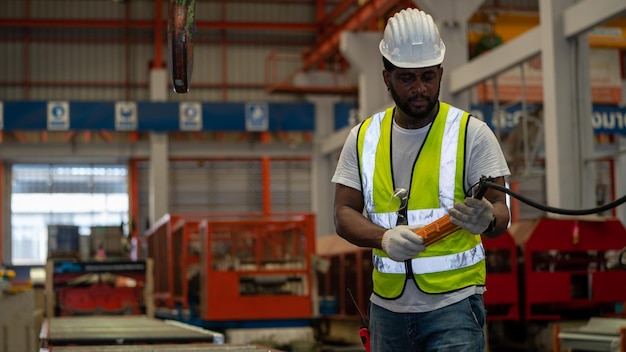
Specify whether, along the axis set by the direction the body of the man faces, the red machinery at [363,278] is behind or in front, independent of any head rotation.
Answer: behind

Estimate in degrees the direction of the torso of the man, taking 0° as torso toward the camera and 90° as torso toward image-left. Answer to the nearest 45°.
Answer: approximately 0°

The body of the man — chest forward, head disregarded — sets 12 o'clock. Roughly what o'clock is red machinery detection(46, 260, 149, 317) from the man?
The red machinery is roughly at 5 o'clock from the man.

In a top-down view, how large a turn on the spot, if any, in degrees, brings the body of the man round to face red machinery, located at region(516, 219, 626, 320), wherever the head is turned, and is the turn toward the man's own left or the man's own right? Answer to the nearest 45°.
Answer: approximately 180°

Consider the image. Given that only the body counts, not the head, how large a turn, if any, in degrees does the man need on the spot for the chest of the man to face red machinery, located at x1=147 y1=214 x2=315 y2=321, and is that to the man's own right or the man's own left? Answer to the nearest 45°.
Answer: approximately 180°

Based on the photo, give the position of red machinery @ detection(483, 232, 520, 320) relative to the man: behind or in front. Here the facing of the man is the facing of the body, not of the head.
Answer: behind
